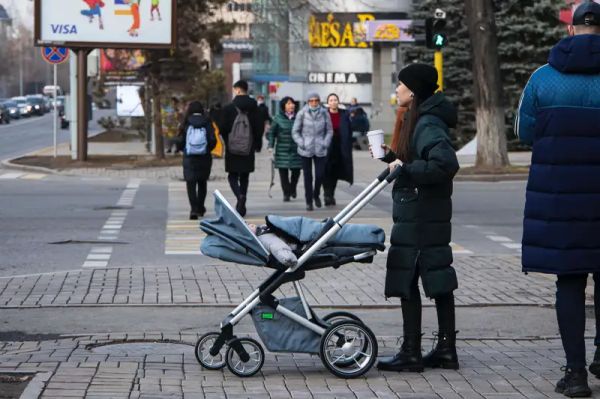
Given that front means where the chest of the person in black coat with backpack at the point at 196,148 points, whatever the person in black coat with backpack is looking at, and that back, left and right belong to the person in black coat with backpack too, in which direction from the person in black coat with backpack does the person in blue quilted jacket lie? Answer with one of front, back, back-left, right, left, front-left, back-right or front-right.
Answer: back

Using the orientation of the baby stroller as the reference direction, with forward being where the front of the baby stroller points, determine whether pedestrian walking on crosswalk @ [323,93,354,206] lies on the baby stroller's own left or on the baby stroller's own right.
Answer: on the baby stroller's own right

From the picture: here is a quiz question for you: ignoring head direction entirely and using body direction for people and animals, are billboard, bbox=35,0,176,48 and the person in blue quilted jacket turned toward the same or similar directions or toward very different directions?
very different directions

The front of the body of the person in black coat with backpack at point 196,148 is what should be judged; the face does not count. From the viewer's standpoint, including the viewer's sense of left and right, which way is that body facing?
facing away from the viewer

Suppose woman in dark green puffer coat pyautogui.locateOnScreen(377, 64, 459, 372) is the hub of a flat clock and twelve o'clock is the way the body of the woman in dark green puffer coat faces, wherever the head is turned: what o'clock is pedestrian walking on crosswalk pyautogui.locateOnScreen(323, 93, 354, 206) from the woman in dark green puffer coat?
The pedestrian walking on crosswalk is roughly at 3 o'clock from the woman in dark green puffer coat.

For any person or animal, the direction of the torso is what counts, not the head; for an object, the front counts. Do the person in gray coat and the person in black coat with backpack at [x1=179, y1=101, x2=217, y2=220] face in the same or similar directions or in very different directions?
very different directions

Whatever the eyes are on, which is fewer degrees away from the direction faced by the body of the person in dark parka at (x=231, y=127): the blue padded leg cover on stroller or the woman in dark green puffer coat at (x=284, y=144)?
the woman in dark green puffer coat

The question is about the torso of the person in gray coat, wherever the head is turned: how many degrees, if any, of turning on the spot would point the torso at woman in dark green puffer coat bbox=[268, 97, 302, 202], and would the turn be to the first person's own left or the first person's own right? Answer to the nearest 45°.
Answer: approximately 135° to the first person's own right

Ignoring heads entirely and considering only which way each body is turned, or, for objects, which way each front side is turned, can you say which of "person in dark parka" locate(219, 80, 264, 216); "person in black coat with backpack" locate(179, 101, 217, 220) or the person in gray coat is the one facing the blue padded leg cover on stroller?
the person in gray coat

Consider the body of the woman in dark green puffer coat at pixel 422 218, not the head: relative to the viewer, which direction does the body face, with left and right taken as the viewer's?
facing to the left of the viewer

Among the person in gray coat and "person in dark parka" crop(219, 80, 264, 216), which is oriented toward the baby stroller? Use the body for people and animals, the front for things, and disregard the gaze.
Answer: the person in gray coat

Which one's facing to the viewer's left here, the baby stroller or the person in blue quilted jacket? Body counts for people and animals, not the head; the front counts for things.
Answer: the baby stroller

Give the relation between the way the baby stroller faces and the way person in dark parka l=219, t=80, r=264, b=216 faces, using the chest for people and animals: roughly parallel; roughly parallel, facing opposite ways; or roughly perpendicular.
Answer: roughly perpendicular

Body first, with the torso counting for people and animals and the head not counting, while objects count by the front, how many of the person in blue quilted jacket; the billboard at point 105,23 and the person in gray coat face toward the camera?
2

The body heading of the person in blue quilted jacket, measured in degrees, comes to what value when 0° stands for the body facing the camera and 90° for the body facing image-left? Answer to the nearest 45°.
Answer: approximately 180°

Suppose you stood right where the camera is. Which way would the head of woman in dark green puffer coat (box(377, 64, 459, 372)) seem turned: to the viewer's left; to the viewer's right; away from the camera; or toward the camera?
to the viewer's left

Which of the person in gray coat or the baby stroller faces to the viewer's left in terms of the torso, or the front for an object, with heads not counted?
the baby stroller

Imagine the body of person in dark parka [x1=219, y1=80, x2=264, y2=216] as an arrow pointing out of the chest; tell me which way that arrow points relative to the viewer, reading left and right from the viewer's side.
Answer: facing away from the viewer

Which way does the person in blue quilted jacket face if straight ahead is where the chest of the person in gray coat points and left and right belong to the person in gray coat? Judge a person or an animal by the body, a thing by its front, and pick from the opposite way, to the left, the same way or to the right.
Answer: the opposite way
